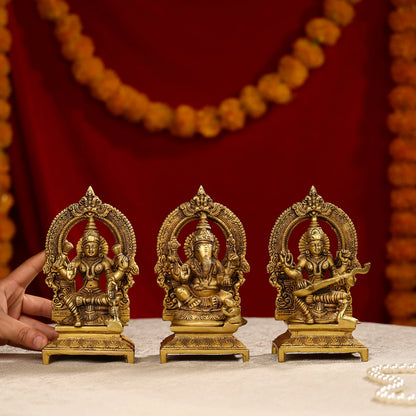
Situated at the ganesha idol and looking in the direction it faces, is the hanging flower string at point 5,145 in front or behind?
behind

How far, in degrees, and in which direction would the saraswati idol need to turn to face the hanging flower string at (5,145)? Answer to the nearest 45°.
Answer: approximately 135° to its right

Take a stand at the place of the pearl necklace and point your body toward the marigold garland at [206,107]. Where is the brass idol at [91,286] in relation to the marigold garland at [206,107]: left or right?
left

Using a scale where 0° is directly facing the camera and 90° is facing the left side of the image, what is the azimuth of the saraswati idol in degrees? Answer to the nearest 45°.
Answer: approximately 0°

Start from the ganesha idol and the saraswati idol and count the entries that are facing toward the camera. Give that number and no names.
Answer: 2

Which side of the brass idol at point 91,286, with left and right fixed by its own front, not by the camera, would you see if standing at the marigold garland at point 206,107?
back

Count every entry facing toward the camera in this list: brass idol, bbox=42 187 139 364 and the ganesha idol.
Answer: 2

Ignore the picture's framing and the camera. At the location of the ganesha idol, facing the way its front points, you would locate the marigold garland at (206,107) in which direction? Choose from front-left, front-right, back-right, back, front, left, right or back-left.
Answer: back

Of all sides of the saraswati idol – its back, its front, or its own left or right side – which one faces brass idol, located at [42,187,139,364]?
right
